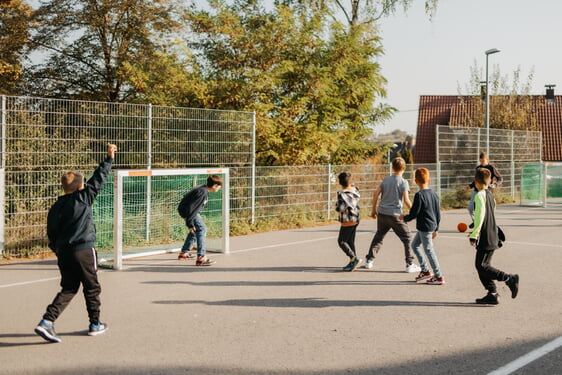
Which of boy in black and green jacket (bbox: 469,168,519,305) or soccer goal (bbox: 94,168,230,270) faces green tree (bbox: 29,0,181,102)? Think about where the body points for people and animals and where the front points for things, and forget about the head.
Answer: the boy in black and green jacket

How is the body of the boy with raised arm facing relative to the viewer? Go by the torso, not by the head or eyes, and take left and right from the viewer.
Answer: facing away from the viewer and to the right of the viewer

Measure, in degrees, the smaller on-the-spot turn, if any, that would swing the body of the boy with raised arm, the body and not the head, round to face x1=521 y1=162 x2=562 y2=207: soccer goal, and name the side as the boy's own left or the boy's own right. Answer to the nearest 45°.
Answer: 0° — they already face it

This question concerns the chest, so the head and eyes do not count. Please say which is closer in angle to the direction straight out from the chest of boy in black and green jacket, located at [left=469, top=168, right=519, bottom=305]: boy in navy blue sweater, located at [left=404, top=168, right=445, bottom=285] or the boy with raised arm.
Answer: the boy in navy blue sweater

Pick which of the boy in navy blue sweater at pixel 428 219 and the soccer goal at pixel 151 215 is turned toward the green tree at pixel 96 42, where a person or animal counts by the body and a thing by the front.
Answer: the boy in navy blue sweater

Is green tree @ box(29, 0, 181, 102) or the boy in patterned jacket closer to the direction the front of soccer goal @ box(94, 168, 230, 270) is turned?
the boy in patterned jacket

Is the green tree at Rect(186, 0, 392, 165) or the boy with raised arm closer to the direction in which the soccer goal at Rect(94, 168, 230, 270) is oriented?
the boy with raised arm

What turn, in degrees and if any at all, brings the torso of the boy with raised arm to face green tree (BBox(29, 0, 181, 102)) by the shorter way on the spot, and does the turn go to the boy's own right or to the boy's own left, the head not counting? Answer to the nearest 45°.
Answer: approximately 45° to the boy's own left

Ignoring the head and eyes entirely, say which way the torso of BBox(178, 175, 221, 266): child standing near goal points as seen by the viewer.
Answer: to the viewer's right

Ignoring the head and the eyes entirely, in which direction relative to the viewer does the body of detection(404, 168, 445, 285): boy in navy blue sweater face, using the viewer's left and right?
facing away from the viewer and to the left of the viewer
